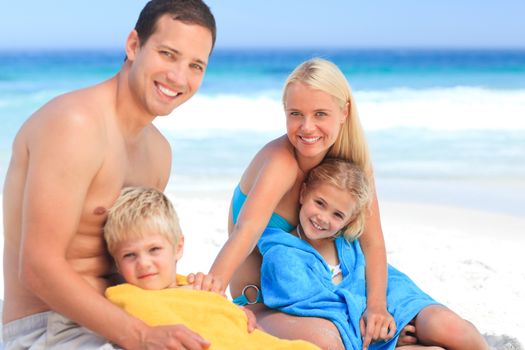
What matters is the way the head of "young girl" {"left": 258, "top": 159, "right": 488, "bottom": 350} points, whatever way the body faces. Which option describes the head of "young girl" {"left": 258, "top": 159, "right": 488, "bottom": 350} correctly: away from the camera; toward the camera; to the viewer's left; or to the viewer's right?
toward the camera

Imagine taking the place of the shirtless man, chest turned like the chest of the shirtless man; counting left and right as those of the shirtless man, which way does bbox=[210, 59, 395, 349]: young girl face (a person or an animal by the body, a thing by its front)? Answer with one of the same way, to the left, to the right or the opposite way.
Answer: the same way

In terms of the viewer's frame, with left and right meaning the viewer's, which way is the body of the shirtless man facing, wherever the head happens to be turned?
facing the viewer and to the right of the viewer

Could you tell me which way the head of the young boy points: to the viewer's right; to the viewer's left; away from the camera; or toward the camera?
toward the camera

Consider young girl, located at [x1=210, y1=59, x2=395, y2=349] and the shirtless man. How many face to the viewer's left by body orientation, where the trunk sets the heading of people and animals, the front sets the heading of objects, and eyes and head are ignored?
0

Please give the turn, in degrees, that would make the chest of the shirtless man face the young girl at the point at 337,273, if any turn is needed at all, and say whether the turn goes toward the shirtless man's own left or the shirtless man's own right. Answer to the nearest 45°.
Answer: approximately 90° to the shirtless man's own left

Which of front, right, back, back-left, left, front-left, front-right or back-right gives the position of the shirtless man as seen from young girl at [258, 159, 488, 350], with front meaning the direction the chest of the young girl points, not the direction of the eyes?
right

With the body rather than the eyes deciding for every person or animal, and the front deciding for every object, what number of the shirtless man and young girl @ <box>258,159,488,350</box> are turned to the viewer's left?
0

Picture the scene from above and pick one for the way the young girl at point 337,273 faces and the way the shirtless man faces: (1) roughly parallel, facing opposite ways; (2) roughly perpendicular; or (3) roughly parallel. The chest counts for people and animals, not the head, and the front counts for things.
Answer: roughly parallel

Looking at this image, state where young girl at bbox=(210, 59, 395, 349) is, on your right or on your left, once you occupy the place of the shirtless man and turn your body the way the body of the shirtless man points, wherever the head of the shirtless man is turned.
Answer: on your left

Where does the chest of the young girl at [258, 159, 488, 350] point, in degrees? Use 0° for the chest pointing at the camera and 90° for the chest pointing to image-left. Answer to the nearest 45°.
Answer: approximately 315°

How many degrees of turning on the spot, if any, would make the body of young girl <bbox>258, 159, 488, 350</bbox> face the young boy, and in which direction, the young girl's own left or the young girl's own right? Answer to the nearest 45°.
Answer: approximately 90° to the young girl's own right

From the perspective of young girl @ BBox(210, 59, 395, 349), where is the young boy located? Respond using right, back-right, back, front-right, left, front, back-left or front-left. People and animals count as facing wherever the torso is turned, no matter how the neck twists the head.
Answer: right

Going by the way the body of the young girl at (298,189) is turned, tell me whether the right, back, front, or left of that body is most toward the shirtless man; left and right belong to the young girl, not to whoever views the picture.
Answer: right
